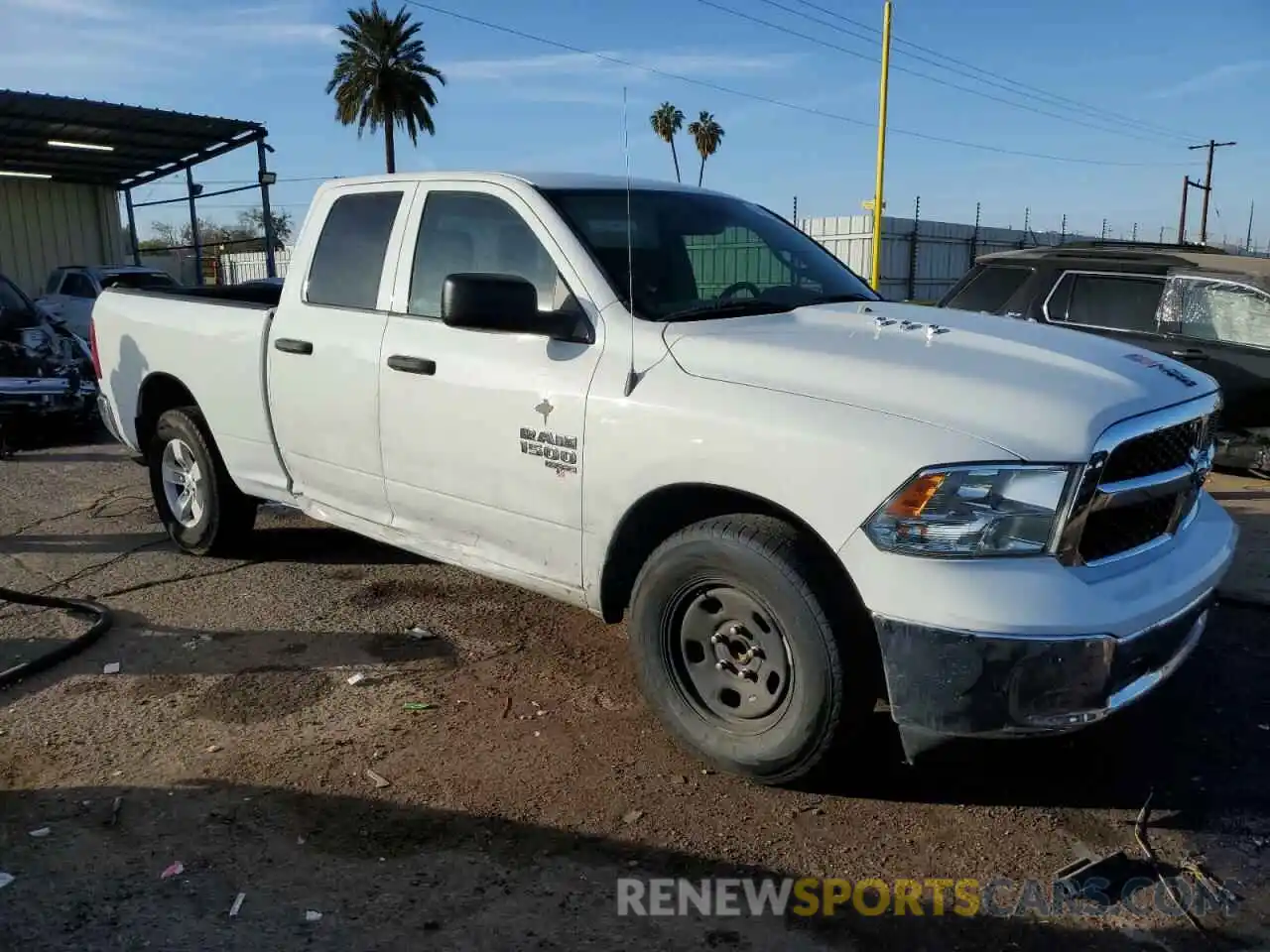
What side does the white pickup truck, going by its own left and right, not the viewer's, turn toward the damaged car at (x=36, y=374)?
back

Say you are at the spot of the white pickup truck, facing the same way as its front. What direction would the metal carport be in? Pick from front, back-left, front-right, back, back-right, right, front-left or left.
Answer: back

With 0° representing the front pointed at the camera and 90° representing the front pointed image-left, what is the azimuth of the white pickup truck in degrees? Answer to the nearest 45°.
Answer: approximately 315°

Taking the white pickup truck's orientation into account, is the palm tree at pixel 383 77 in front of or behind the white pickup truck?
behind
